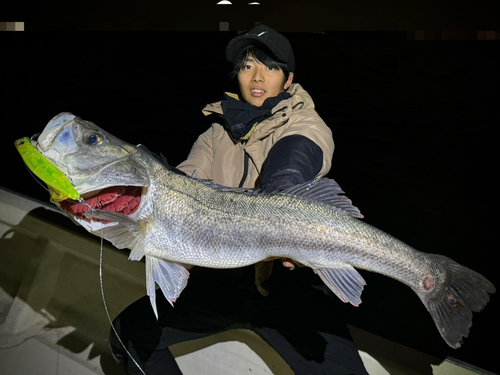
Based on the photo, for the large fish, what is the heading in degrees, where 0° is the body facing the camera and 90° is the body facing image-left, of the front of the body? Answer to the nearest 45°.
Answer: approximately 90°
